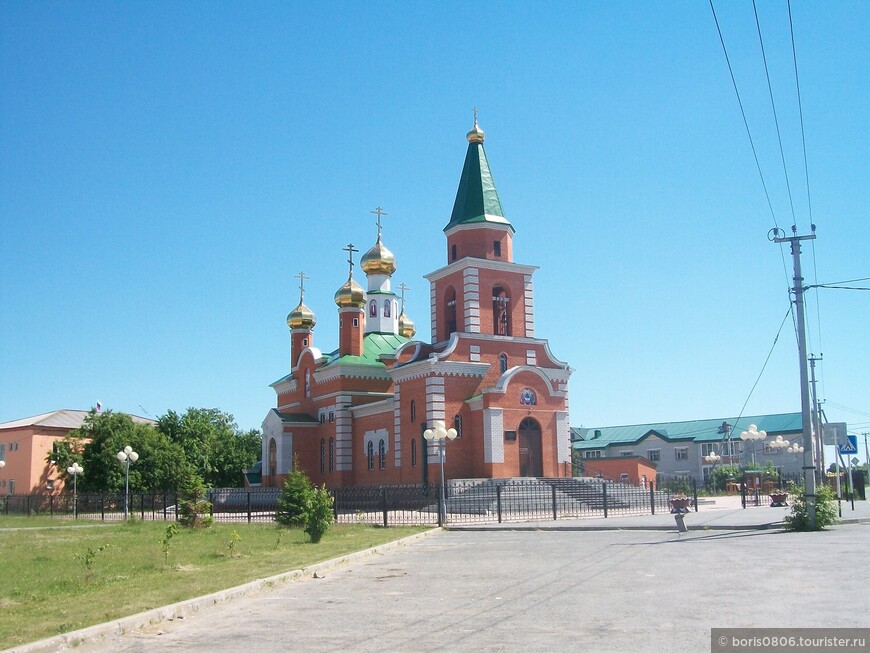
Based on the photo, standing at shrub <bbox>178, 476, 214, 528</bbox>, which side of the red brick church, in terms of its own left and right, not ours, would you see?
right

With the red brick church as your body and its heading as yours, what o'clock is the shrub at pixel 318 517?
The shrub is roughly at 2 o'clock from the red brick church.

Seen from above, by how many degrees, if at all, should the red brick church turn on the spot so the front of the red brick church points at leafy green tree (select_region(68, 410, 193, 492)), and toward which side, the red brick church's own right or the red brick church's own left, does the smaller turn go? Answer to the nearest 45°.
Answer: approximately 180°

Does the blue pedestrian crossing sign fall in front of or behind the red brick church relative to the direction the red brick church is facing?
in front

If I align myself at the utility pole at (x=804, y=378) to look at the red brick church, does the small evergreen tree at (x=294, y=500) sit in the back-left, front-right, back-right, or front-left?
front-left

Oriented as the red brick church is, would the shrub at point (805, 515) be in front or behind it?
in front

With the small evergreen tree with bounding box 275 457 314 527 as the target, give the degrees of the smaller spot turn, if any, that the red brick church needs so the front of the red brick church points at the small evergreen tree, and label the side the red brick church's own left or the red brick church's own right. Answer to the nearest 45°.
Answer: approximately 45° to the red brick church's own right

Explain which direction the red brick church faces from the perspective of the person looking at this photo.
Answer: facing the viewer and to the right of the viewer

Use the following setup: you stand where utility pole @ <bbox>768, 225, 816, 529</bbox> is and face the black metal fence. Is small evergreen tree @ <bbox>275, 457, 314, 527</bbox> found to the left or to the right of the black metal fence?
left

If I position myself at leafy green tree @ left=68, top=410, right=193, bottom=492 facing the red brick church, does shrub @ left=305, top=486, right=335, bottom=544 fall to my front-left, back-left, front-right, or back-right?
front-right
